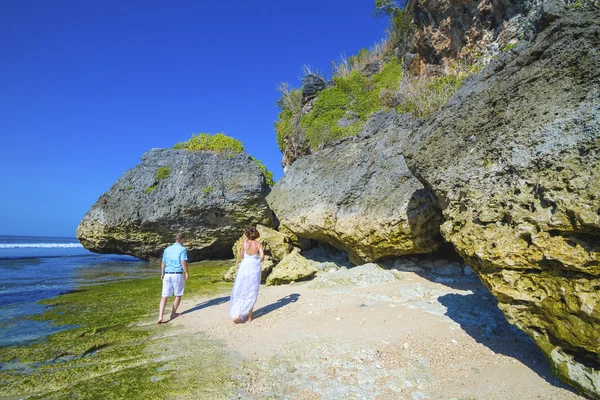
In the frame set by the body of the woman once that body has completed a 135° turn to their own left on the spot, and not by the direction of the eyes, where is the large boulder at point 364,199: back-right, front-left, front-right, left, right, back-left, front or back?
back

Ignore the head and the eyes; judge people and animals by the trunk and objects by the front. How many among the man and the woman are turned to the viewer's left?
0

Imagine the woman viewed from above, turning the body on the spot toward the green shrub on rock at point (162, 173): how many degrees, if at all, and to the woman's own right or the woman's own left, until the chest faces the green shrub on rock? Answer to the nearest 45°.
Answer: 0° — they already face it

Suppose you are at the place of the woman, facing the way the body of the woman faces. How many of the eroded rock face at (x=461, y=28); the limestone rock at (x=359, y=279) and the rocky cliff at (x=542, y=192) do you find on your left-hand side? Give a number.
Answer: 0

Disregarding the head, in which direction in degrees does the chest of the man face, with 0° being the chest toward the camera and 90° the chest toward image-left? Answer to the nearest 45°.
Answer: approximately 225°

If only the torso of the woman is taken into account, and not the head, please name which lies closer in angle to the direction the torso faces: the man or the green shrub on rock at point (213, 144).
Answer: the green shrub on rock

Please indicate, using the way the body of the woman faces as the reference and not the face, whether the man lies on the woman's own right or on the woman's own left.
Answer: on the woman's own left

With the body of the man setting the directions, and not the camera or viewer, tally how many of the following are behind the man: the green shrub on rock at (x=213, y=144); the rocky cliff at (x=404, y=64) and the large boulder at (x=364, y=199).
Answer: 0

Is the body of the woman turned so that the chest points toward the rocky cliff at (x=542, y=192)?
no

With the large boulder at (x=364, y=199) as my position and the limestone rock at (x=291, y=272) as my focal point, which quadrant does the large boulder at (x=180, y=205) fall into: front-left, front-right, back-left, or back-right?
front-right

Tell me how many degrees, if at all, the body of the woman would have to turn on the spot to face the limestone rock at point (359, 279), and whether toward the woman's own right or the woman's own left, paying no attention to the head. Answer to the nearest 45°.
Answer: approximately 45° to the woman's own right

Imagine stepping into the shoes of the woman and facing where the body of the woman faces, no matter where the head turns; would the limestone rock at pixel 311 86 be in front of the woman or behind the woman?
in front

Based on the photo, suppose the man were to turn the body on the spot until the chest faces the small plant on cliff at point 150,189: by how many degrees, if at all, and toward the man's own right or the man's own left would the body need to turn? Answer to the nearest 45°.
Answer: approximately 45° to the man's own left

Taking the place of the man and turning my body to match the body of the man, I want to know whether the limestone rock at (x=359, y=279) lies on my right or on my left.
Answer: on my right

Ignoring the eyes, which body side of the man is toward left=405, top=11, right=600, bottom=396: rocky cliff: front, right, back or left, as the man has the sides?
right

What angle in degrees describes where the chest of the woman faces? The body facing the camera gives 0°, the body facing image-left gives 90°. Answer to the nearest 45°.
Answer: approximately 180°
